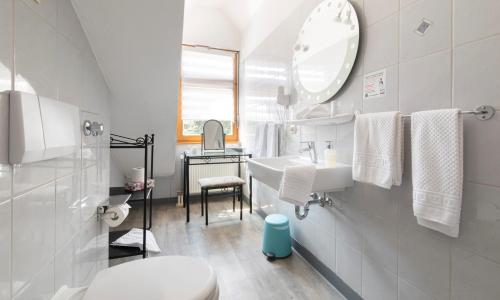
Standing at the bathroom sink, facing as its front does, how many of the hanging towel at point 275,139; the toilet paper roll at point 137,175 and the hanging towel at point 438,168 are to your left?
1

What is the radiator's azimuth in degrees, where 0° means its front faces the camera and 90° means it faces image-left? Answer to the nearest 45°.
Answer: approximately 0°

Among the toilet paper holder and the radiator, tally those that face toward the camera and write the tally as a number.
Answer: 1

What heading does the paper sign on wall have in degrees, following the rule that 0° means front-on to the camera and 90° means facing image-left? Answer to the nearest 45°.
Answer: approximately 45°

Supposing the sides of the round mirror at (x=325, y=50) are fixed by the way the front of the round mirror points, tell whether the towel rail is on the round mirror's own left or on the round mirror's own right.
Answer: on the round mirror's own left

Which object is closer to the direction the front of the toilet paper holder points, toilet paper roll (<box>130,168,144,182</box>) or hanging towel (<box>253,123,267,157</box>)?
the hanging towel

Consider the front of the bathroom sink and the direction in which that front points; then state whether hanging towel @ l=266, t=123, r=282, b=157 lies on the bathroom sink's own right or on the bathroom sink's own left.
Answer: on the bathroom sink's own right

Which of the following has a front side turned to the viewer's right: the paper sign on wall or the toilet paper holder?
the toilet paper holder

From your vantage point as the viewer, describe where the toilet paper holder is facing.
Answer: facing to the right of the viewer

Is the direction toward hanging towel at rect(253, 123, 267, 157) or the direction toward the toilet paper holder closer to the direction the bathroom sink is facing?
the toilet paper holder

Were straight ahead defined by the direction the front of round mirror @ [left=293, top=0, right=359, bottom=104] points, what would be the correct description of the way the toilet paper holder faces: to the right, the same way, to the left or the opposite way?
the opposite way
